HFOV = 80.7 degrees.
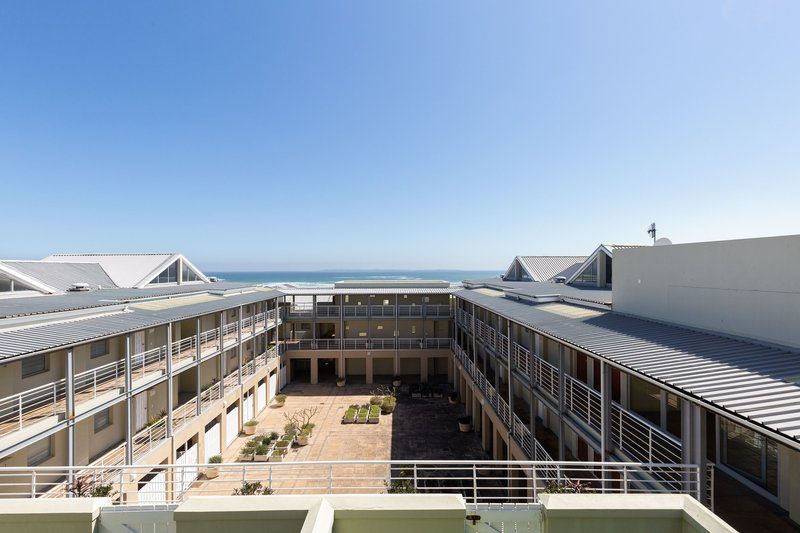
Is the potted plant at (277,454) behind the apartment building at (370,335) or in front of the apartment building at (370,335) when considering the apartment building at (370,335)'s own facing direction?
in front

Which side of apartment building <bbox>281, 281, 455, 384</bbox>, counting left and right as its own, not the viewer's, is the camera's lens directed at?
front

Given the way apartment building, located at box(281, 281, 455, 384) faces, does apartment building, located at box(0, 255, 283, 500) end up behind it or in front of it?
in front

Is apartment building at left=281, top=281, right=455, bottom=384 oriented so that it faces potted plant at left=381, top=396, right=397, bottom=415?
yes

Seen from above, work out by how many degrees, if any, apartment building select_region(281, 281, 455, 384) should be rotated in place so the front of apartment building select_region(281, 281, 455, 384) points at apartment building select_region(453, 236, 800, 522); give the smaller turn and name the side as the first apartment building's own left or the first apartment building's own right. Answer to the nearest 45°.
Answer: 0° — it already faces it

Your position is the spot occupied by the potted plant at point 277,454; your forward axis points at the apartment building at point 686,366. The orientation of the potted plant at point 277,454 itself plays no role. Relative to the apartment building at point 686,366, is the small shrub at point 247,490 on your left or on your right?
right

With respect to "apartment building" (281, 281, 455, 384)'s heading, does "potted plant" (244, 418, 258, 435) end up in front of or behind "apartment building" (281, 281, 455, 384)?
in front
